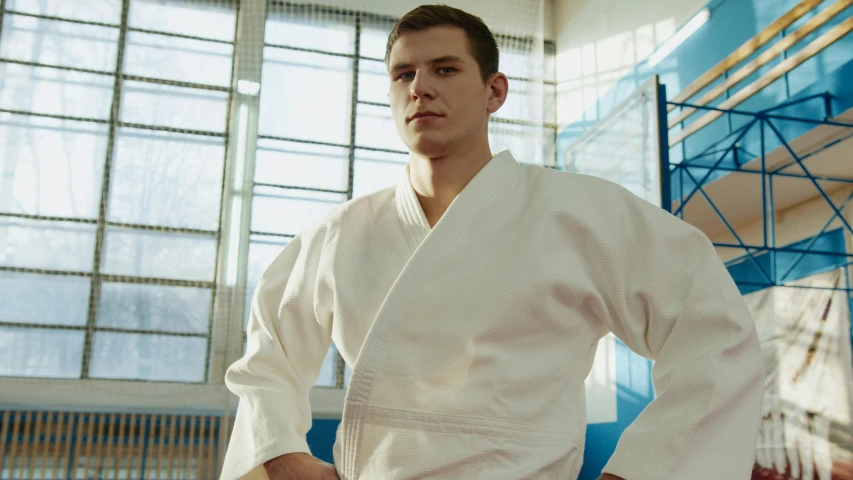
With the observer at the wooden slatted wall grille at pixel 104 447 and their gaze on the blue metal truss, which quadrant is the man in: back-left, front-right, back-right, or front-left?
front-right

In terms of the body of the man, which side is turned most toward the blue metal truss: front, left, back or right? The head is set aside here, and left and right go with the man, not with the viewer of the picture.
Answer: back

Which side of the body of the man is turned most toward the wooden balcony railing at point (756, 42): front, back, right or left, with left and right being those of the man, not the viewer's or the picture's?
back

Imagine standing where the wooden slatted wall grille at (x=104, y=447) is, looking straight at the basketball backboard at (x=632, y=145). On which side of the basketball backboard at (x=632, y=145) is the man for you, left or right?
right

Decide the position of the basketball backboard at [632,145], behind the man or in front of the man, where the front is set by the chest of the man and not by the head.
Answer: behind

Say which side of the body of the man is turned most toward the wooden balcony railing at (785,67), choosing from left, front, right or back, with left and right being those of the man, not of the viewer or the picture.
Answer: back

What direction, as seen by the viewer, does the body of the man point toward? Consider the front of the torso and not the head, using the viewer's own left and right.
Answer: facing the viewer and to the left of the viewer
